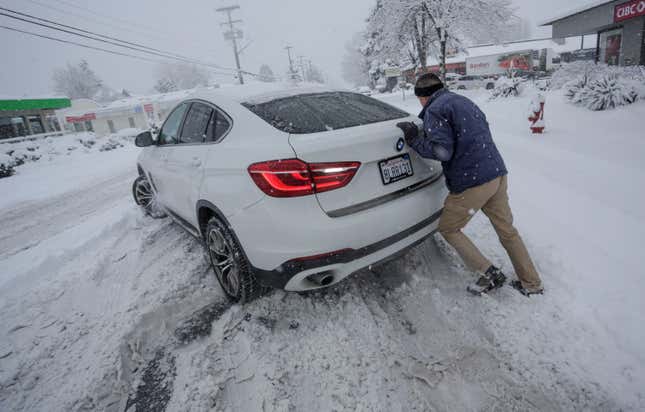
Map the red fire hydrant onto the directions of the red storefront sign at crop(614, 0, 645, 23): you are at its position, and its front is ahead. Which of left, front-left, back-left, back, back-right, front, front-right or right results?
front-left

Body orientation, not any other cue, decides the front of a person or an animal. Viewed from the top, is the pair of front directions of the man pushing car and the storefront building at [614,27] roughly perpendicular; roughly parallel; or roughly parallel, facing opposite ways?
roughly perpendicular

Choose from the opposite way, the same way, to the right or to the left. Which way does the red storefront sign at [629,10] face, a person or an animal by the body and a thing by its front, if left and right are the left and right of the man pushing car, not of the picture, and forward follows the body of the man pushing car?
to the left

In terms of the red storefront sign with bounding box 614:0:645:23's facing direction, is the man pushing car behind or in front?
in front

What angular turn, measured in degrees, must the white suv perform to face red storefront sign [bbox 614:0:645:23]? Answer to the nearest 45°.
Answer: approximately 90° to its right

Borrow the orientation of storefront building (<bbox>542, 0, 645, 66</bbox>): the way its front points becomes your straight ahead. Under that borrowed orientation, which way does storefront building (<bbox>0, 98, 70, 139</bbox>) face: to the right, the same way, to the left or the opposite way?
the opposite way

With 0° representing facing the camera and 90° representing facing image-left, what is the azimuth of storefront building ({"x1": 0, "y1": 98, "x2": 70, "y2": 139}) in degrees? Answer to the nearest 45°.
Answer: approximately 315°

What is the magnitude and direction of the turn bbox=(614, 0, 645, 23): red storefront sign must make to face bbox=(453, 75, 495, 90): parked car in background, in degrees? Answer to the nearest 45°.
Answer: approximately 90° to its right

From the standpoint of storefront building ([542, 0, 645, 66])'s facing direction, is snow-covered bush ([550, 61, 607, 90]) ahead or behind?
ahead

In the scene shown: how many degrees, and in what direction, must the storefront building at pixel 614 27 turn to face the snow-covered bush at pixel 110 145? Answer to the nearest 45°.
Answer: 0° — it already faces it

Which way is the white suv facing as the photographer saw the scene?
facing away from the viewer and to the left of the viewer

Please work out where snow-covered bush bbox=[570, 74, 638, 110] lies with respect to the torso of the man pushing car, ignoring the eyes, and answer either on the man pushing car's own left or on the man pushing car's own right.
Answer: on the man pushing car's own right

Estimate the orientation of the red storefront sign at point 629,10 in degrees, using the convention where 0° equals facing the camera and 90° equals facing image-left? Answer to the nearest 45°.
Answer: approximately 45°
